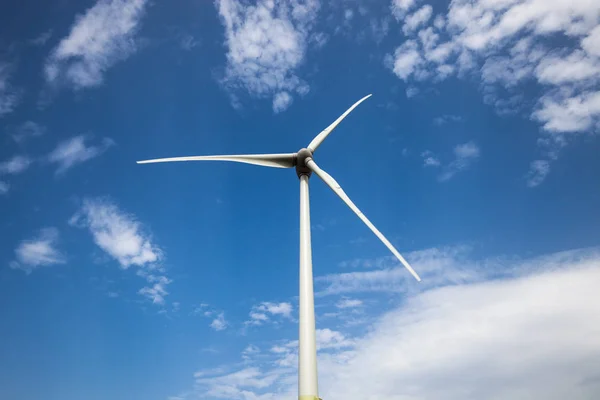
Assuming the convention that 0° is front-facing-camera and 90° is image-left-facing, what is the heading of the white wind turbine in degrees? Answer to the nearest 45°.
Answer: approximately 0°
